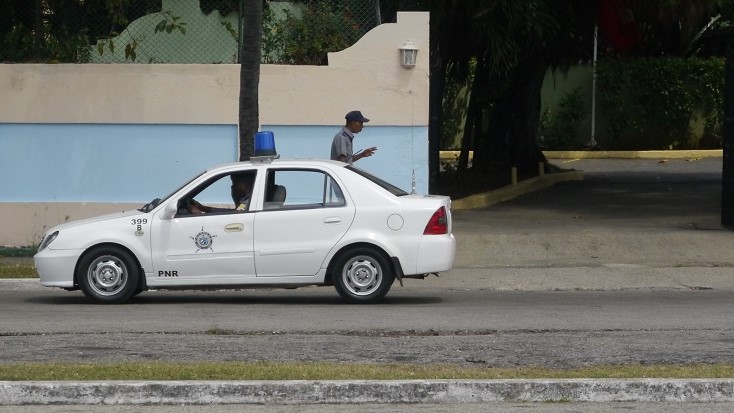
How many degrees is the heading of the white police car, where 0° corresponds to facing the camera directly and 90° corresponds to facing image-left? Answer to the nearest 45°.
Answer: approximately 90°

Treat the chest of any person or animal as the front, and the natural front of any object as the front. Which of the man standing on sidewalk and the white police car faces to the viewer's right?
the man standing on sidewalk

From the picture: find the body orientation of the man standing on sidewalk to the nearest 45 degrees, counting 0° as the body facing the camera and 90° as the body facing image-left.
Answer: approximately 270°

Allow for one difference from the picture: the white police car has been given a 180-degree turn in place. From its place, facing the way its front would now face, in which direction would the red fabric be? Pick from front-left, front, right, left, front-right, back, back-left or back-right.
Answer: front-left

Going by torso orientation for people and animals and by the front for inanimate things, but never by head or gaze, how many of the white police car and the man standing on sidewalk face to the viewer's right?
1

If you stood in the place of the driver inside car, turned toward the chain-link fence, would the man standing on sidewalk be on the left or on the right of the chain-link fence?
right

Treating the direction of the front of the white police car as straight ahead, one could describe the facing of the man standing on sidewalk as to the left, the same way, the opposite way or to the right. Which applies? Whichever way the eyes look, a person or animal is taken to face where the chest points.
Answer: the opposite way

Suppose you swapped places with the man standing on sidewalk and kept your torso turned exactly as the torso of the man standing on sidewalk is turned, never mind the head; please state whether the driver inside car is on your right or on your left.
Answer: on your right

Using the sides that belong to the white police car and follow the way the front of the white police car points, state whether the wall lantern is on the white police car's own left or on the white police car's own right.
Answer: on the white police car's own right
